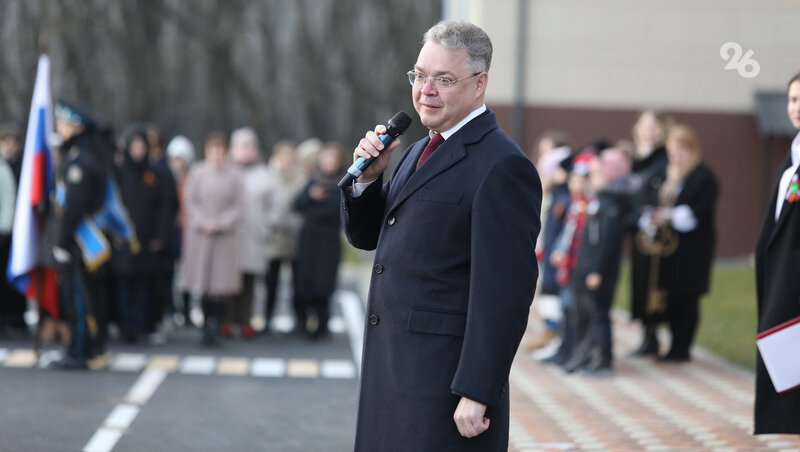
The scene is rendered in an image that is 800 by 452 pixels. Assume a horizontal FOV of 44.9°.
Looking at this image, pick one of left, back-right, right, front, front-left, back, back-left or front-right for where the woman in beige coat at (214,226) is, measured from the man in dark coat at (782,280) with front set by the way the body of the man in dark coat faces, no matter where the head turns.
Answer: right

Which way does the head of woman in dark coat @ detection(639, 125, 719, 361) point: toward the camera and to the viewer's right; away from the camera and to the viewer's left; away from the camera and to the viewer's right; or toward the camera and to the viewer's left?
toward the camera and to the viewer's left

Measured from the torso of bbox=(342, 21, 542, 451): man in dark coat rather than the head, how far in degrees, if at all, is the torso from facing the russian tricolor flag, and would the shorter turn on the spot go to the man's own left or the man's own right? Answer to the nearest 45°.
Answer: approximately 90° to the man's own right

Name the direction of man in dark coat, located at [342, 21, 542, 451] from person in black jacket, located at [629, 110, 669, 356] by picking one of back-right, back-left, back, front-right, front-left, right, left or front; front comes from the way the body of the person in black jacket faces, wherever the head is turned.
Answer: front-left

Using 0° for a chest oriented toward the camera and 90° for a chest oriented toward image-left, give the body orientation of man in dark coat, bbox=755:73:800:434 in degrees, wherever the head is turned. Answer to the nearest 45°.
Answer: approximately 45°

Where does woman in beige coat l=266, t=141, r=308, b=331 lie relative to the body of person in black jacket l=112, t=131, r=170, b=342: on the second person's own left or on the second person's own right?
on the second person's own left

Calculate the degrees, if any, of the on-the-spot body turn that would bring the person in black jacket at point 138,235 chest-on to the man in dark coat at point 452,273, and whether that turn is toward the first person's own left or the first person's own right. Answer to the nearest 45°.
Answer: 0° — they already face them

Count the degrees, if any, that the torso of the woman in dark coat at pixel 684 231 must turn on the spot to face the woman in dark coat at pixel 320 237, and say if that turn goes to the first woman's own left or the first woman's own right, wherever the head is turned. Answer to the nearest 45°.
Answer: approximately 45° to the first woman's own right
